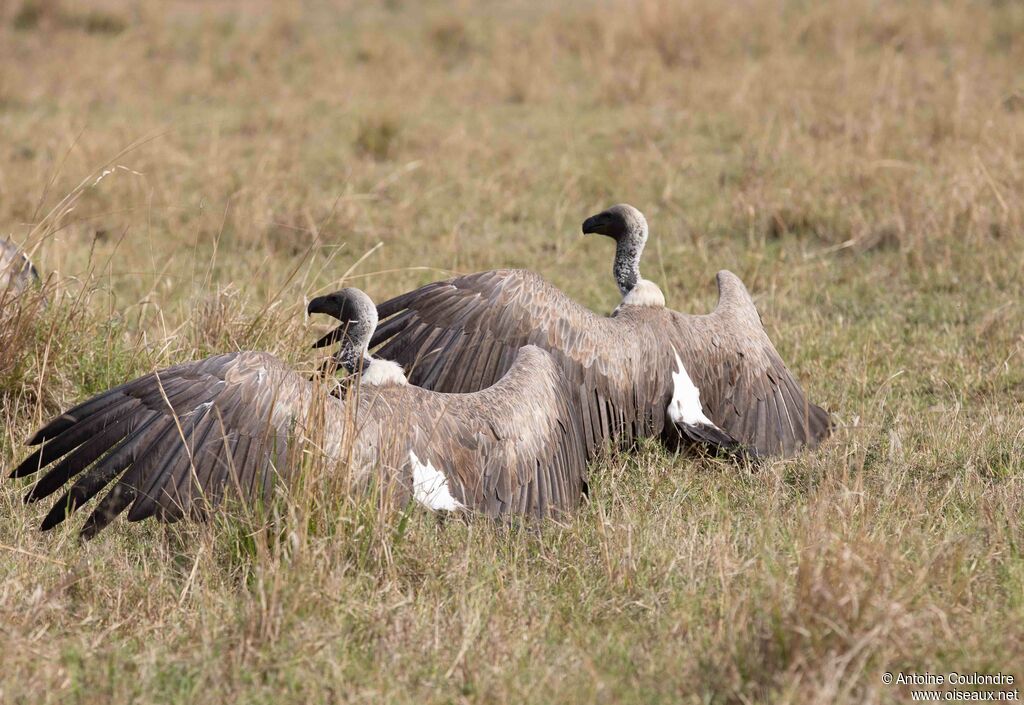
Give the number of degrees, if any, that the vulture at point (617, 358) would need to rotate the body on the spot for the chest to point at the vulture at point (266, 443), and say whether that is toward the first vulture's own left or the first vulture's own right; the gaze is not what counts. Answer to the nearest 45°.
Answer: approximately 90° to the first vulture's own left

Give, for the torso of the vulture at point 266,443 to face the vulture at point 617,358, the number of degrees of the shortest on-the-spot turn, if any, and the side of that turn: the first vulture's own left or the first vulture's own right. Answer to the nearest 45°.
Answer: approximately 90° to the first vulture's own right

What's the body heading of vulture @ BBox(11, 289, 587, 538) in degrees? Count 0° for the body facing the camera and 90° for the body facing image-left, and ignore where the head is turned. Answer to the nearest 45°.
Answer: approximately 135°

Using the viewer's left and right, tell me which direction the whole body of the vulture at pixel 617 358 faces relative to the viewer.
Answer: facing away from the viewer and to the left of the viewer
